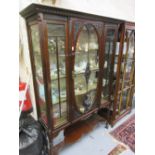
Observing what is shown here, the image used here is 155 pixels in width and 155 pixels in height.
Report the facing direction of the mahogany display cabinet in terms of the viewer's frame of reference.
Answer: facing the viewer and to the right of the viewer
